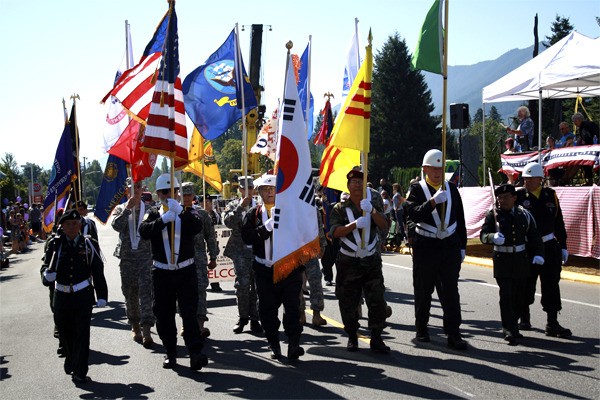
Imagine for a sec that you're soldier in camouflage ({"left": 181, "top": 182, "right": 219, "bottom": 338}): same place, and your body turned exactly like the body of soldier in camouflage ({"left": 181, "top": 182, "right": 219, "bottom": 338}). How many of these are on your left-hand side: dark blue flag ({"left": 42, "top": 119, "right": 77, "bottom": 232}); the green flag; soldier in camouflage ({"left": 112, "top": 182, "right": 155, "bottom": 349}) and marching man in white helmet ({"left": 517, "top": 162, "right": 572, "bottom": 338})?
2

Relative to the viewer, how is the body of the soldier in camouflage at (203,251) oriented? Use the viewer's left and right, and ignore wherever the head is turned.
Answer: facing the viewer

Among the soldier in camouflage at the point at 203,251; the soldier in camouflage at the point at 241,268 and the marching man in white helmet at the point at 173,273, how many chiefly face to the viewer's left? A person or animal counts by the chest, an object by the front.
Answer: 0

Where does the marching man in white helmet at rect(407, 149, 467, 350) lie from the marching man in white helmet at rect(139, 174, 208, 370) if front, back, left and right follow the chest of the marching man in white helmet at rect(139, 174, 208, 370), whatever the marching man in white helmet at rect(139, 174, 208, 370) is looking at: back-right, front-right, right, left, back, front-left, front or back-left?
left

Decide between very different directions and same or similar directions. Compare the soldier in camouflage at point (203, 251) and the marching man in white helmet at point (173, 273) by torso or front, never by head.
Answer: same or similar directions

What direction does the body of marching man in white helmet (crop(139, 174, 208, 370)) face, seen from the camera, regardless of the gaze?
toward the camera

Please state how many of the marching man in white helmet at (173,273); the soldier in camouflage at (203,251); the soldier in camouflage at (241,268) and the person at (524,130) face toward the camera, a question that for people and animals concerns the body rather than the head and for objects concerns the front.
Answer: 3

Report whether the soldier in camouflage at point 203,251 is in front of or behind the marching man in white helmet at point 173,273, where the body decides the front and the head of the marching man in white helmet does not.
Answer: behind

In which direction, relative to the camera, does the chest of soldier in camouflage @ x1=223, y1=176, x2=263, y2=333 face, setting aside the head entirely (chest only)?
toward the camera

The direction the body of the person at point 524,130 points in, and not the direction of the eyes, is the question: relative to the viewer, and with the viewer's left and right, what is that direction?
facing to the left of the viewer

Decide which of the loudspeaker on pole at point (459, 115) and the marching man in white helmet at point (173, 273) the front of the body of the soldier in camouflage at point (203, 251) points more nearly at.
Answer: the marching man in white helmet

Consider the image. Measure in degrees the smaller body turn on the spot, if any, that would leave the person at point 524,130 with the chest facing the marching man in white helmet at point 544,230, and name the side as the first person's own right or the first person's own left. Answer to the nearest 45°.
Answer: approximately 90° to the first person's own left

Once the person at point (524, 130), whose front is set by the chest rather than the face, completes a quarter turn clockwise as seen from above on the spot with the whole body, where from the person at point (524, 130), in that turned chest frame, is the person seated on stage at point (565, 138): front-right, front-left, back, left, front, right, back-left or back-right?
back-right

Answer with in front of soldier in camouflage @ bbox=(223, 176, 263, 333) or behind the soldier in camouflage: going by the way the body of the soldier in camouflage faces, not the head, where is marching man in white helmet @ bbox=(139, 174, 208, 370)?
in front
